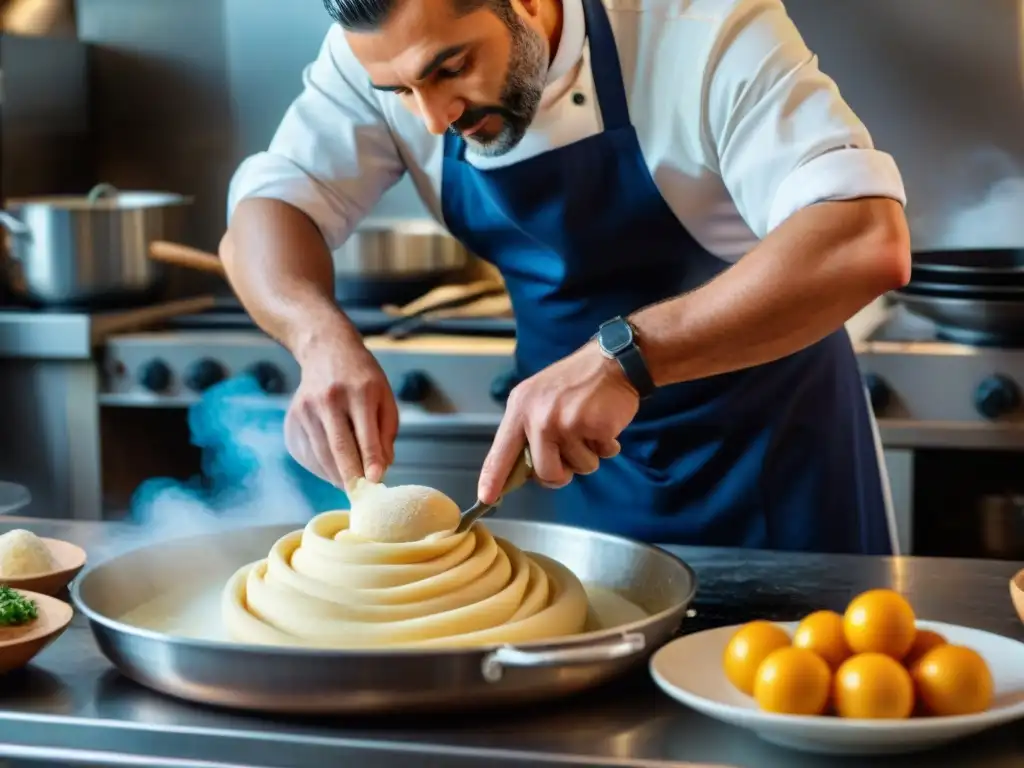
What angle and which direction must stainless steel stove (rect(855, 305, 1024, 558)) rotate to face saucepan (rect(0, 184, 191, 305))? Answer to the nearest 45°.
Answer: approximately 90° to its right

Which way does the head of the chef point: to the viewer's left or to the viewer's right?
to the viewer's left

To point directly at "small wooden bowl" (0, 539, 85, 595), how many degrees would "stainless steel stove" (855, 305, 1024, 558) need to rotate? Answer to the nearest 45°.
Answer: approximately 45° to its right

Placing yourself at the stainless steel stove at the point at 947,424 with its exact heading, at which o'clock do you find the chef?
The chef is roughly at 1 o'clock from the stainless steel stove.

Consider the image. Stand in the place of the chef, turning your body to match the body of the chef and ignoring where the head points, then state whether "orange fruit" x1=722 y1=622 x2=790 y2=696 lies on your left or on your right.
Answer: on your left

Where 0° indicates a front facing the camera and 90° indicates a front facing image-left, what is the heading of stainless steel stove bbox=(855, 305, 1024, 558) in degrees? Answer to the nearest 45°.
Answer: approximately 0°

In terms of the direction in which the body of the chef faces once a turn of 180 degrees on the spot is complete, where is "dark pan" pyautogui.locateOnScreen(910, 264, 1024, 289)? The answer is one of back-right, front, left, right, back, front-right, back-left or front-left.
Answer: front

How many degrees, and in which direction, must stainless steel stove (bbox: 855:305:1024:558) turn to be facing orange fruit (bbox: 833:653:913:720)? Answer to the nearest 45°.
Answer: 0° — it already faces it

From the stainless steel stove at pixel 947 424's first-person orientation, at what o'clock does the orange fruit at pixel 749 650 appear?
The orange fruit is roughly at 12 o'clock from the stainless steel stove.

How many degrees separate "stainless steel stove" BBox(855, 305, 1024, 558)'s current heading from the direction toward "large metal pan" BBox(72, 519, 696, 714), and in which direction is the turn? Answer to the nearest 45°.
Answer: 0° — it already faces it
